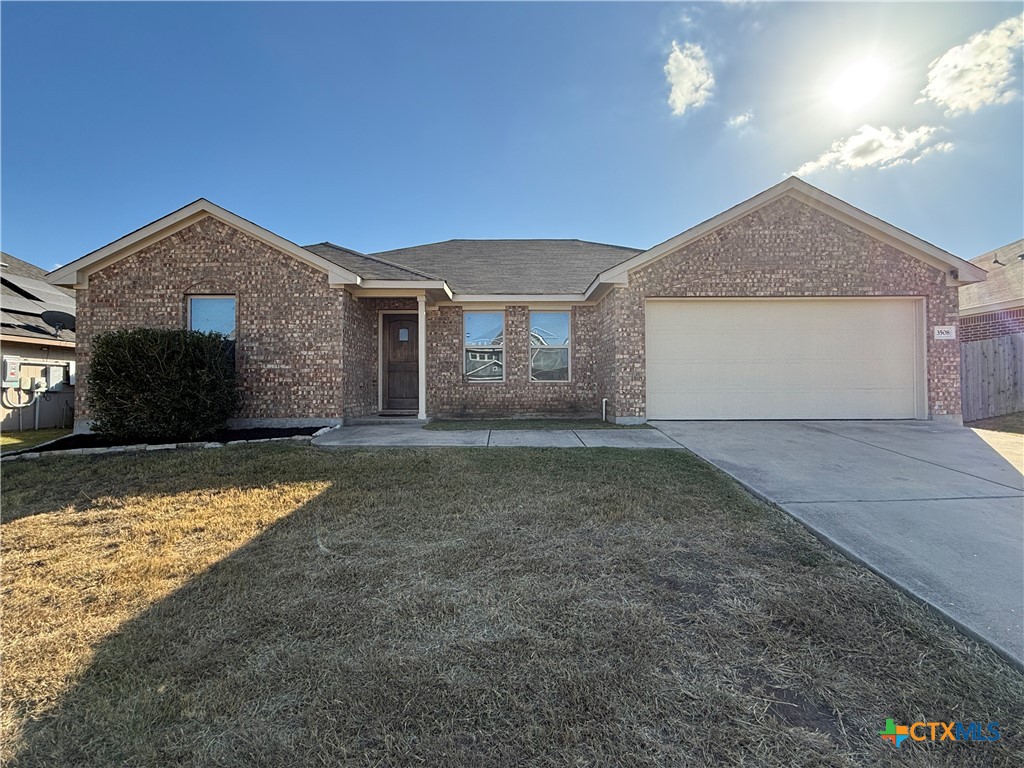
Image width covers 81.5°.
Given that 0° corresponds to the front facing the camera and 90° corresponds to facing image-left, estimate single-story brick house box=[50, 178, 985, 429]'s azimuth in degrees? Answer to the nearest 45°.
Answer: approximately 0°

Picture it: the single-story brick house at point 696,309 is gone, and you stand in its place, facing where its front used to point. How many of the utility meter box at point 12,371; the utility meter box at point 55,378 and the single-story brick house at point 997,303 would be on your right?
2

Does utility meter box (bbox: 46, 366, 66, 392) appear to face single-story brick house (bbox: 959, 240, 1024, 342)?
yes

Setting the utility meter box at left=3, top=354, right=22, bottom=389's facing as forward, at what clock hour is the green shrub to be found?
The green shrub is roughly at 1 o'clock from the utility meter box.

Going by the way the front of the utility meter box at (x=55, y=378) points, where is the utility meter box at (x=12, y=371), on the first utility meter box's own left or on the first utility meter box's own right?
on the first utility meter box's own right

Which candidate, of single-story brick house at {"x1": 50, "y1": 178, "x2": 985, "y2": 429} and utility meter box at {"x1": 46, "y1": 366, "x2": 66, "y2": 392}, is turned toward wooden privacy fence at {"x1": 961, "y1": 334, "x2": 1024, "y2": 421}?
the utility meter box

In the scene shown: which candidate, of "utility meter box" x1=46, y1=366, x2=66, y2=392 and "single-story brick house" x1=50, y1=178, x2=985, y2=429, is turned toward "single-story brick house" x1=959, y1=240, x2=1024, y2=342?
the utility meter box

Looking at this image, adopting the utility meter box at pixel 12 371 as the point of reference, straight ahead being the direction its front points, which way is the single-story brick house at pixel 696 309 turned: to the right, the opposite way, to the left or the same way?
to the right

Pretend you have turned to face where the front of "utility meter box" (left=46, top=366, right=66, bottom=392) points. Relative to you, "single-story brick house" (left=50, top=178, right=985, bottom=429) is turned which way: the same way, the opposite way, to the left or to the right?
to the right
